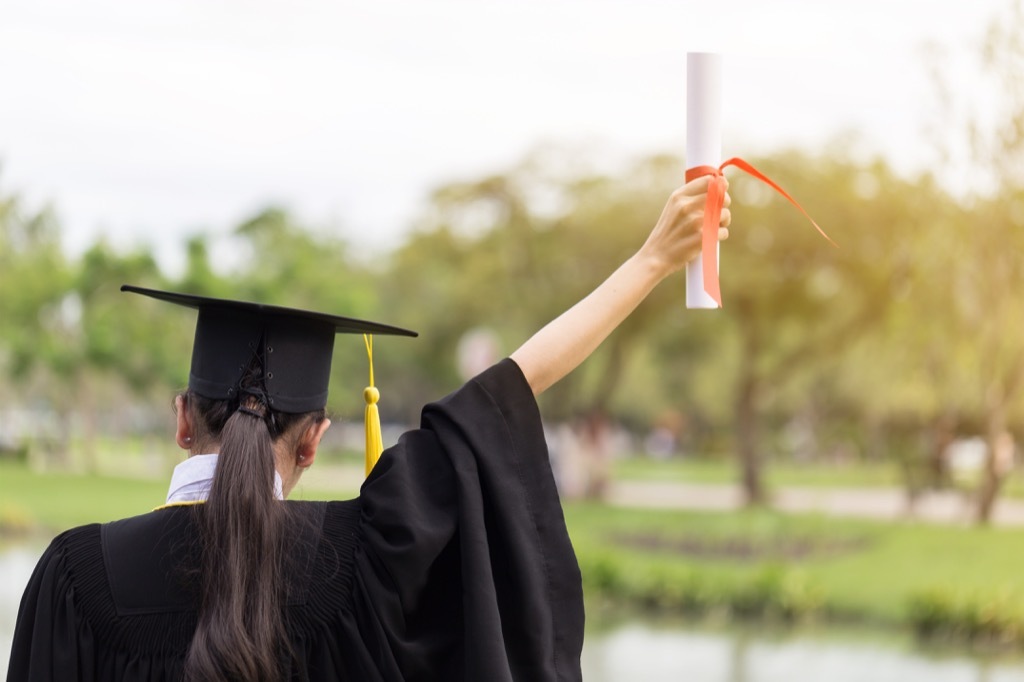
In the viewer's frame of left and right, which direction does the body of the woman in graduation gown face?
facing away from the viewer

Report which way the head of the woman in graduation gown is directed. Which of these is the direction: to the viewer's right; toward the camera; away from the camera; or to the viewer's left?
away from the camera
